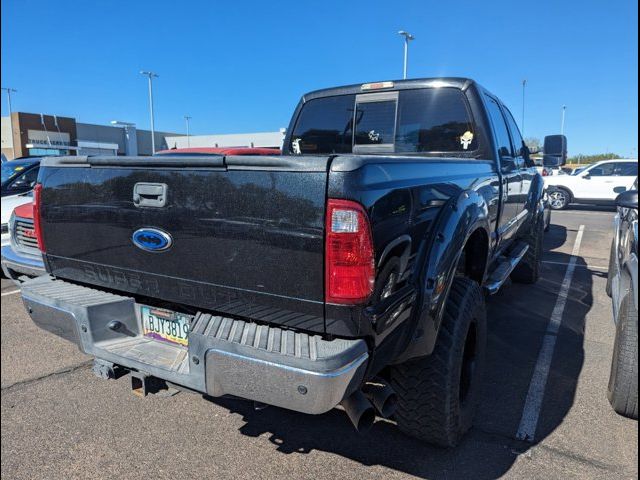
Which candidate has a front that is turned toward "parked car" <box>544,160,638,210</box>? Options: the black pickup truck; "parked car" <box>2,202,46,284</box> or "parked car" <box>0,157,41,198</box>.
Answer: the black pickup truck

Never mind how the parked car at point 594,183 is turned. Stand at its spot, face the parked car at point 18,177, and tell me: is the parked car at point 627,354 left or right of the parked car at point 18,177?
left

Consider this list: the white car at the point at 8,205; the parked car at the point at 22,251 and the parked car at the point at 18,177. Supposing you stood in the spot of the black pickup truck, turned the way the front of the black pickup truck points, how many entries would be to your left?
3

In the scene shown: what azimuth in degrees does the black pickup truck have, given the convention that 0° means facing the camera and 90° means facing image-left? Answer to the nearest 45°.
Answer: approximately 225°

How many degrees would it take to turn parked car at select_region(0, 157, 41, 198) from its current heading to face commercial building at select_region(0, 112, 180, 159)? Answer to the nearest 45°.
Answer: approximately 135° to its right

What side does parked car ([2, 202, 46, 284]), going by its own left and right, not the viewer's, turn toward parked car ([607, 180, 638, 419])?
left

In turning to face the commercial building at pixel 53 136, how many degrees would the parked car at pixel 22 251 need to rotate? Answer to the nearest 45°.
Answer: approximately 135° to its right

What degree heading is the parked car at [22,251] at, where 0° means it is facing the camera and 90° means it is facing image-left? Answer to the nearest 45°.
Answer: approximately 45°

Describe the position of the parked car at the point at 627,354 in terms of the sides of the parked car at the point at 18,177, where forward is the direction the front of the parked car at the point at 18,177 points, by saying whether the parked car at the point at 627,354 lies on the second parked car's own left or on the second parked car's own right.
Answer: on the second parked car's own left
